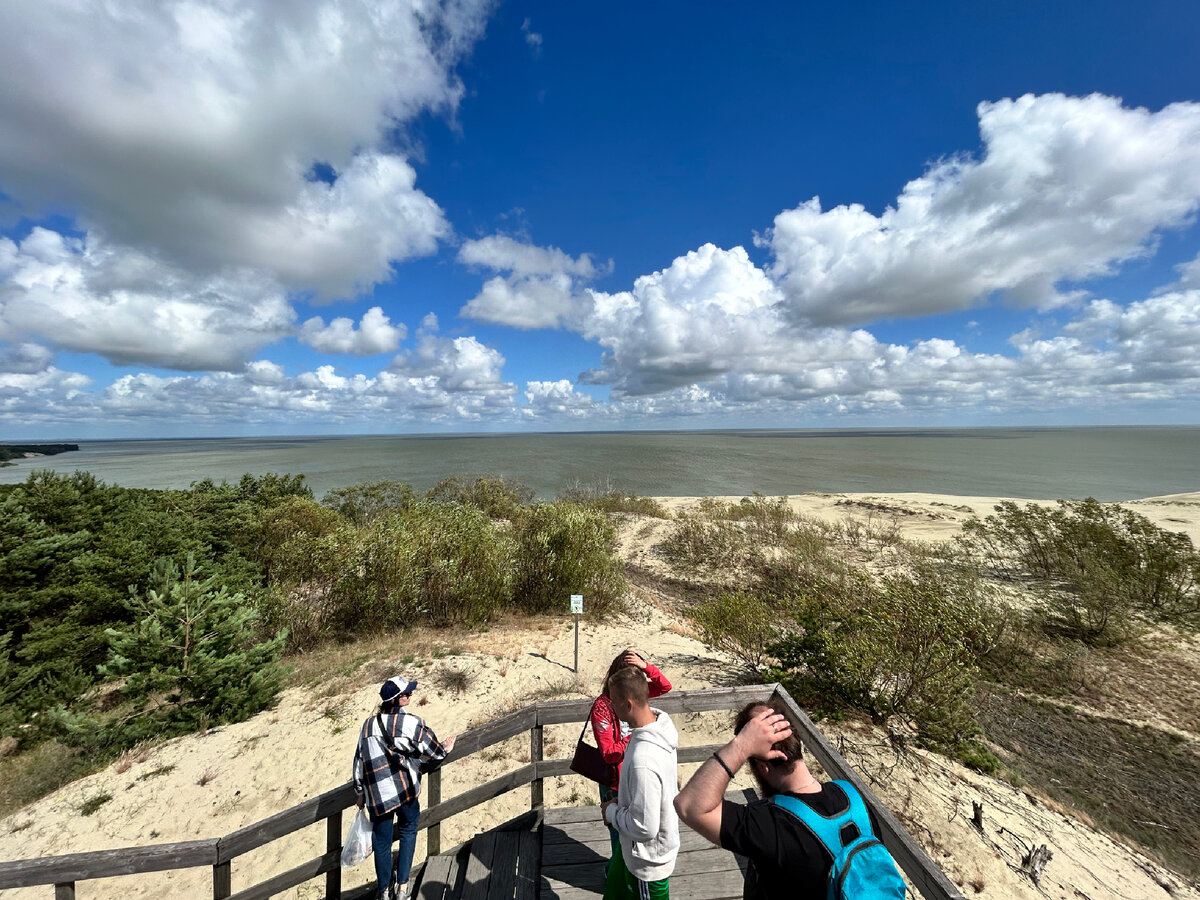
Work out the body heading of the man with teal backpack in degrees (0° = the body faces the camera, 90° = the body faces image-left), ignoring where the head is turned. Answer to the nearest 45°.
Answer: approximately 135°

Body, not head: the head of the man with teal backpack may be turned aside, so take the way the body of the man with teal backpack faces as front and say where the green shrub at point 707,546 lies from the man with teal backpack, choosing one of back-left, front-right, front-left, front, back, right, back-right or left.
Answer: front-right

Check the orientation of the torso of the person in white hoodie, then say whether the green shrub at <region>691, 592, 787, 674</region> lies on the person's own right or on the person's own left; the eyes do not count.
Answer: on the person's own right
